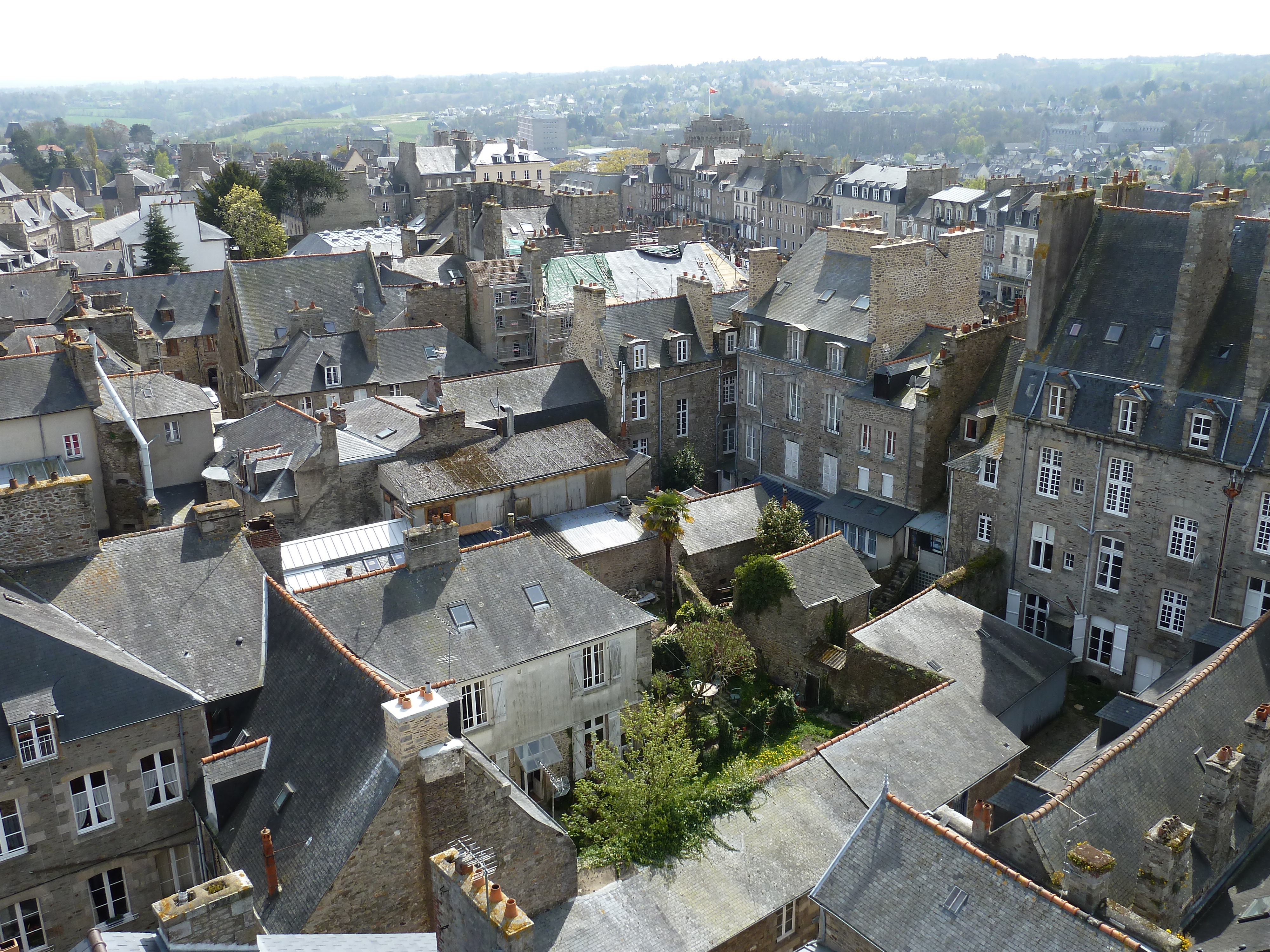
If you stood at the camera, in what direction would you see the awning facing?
facing the viewer and to the right of the viewer

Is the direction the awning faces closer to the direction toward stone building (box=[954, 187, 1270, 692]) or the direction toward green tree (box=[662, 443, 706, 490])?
the stone building

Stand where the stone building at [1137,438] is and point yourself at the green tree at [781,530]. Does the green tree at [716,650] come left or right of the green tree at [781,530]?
left

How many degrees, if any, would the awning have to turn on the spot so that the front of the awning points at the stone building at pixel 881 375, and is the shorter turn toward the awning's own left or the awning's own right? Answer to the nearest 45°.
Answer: approximately 90° to the awning's own left

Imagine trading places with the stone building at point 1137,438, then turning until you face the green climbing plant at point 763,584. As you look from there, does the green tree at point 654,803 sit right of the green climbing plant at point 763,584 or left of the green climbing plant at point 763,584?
left

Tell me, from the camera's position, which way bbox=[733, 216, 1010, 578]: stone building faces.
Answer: facing the viewer and to the left of the viewer

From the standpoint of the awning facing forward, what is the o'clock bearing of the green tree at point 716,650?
The green tree is roughly at 9 o'clock from the awning.

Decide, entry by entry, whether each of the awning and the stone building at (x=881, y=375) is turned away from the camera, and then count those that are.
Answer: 0

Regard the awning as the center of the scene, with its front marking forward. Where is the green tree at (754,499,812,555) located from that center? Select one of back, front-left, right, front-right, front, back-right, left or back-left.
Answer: left

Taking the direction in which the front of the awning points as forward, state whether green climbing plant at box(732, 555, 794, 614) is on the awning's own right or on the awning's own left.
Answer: on the awning's own left

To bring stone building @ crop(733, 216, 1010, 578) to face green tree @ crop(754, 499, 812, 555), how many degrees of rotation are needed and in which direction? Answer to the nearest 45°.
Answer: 0° — it already faces it
